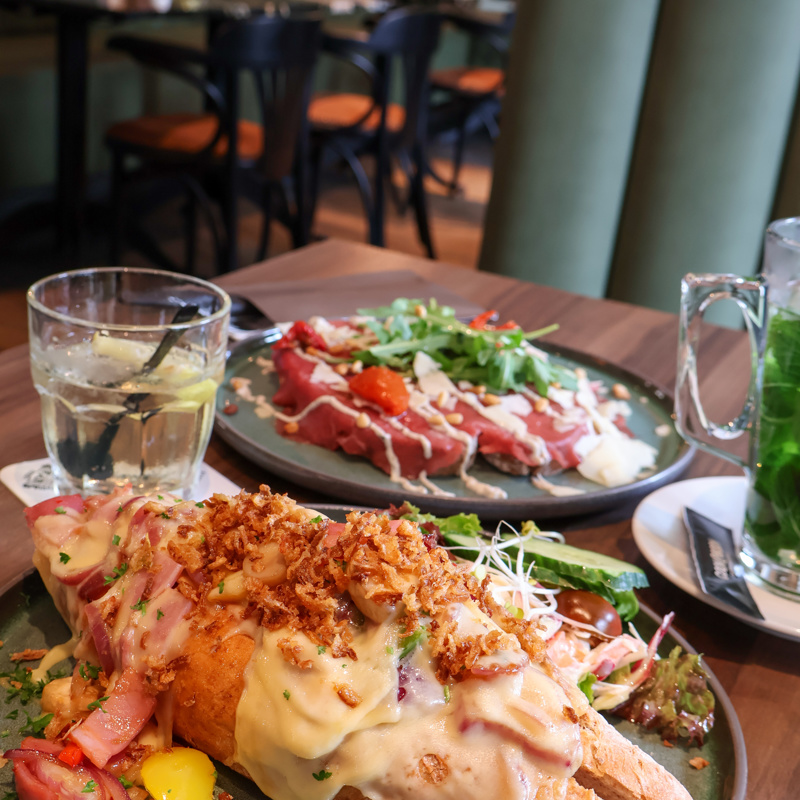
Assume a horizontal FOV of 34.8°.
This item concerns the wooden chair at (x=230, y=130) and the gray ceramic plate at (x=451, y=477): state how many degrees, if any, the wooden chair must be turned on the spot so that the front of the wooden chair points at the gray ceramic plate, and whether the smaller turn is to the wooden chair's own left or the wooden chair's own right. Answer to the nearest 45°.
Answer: approximately 135° to the wooden chair's own left

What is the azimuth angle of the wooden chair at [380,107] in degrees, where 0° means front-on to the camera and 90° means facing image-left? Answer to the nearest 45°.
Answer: approximately 135°

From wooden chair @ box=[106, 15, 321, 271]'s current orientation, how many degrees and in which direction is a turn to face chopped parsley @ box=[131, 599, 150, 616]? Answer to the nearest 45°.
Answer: approximately 135° to its left

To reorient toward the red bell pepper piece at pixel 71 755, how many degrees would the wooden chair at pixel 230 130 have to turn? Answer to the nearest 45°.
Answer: approximately 135° to its left

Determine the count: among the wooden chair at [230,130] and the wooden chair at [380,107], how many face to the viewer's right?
0

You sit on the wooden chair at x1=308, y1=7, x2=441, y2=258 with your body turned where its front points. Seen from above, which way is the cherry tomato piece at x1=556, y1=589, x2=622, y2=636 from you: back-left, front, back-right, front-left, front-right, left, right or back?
back-left

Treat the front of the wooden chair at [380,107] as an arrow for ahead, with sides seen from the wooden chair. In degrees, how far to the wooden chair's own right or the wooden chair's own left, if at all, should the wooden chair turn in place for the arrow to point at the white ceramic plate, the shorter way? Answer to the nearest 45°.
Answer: approximately 135° to the wooden chair's own left

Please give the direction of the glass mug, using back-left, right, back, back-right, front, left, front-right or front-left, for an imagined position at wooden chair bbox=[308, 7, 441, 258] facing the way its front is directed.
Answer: back-left

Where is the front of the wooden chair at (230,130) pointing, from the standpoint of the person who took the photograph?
facing away from the viewer and to the left of the viewer

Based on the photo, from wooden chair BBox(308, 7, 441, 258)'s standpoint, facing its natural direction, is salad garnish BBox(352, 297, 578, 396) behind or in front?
behind

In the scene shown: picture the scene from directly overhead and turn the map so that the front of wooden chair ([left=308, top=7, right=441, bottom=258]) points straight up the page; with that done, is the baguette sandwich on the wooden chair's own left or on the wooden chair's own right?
on the wooden chair's own left

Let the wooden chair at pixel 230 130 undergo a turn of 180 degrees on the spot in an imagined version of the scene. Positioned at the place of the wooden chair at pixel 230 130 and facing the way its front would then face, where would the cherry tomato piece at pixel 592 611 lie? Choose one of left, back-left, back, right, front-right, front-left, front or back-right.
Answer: front-right

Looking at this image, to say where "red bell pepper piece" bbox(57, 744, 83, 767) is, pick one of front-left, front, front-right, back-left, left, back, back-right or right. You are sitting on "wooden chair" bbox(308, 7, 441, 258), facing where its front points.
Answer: back-left

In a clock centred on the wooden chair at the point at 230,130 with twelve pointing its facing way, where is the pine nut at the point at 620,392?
The pine nut is roughly at 7 o'clock from the wooden chair.

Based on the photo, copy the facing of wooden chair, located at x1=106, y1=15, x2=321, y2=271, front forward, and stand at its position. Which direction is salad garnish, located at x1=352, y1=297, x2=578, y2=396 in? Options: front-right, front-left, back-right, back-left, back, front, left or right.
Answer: back-left
